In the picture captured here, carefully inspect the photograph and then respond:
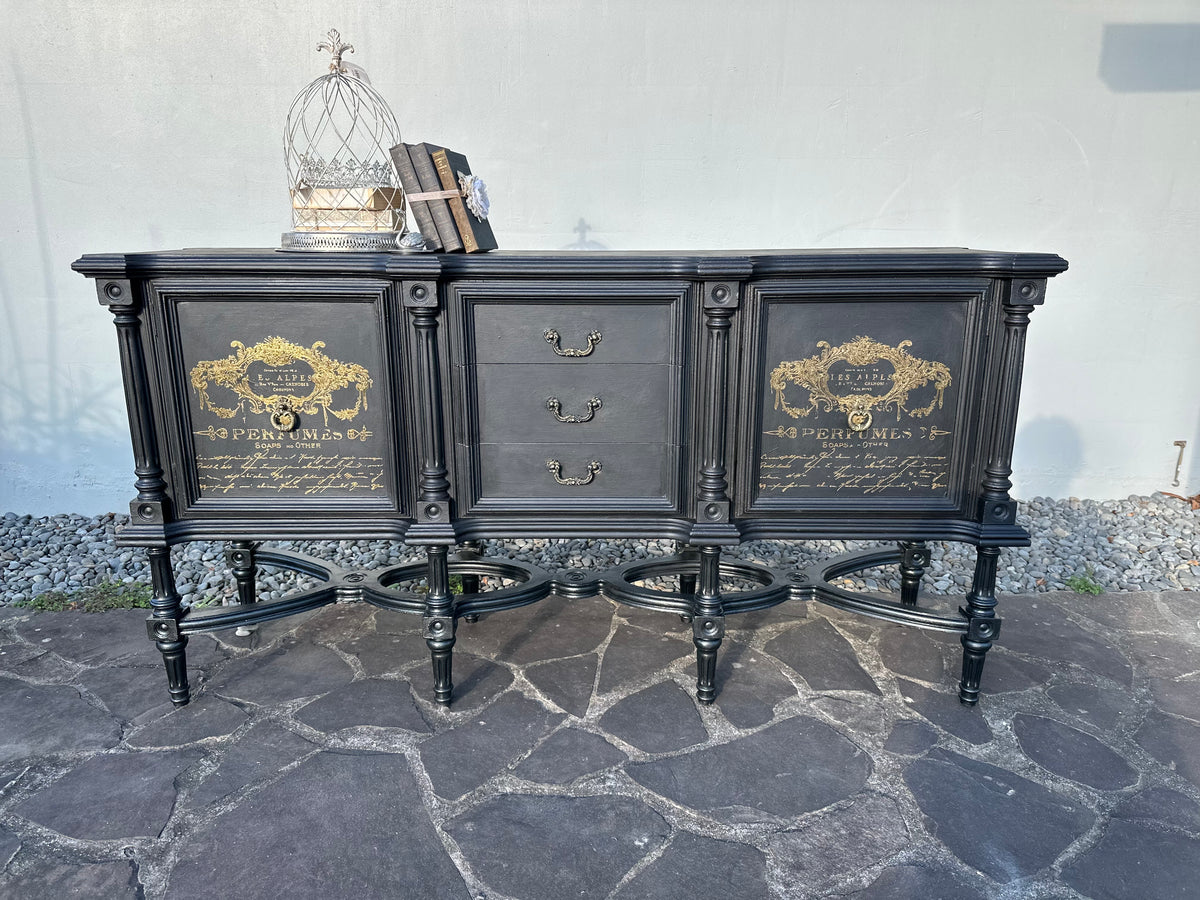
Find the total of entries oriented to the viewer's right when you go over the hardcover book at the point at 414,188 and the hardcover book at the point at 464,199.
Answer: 2

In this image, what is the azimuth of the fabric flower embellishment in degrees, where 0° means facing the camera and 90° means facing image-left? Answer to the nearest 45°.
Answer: approximately 315°

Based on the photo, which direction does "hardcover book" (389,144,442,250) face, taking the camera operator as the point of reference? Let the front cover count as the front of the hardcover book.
facing to the right of the viewer

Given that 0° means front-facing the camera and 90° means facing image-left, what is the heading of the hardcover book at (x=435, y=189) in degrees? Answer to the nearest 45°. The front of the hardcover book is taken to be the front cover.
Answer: approximately 270°

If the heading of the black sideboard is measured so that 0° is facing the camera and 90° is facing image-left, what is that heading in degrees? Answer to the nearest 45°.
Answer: approximately 0°

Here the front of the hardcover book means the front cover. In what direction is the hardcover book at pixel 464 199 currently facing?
to the viewer's right
